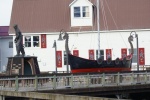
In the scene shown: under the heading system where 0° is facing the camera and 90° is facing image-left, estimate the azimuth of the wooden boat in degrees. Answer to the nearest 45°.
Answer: approximately 90°

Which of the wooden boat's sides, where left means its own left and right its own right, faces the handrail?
left
